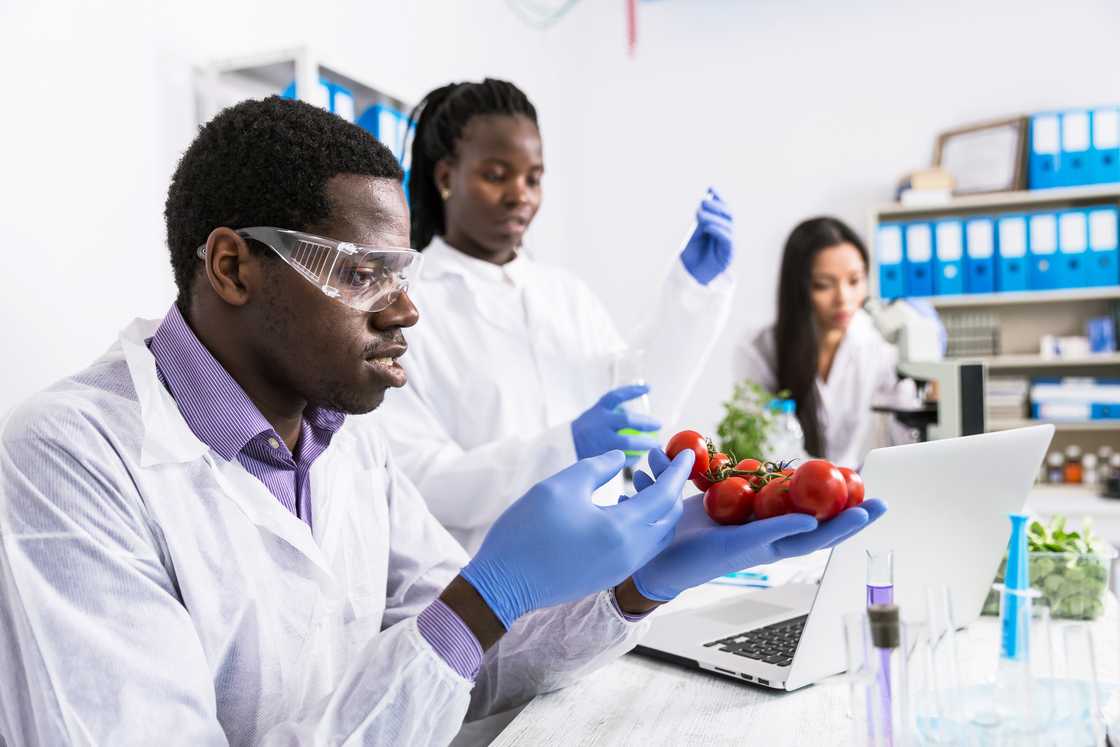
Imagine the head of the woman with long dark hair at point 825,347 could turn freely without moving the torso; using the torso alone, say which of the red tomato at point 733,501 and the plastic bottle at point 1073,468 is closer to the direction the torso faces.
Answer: the red tomato

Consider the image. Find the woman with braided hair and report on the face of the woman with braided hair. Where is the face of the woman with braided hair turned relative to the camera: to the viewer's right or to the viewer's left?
to the viewer's right

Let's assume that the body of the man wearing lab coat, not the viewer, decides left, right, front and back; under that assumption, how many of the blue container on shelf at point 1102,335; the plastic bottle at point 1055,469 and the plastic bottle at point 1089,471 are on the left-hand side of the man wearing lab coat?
3

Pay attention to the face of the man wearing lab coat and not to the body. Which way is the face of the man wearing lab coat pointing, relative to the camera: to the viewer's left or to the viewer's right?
to the viewer's right

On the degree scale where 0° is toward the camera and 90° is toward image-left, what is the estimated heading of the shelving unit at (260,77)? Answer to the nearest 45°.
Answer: approximately 315°

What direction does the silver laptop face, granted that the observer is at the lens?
facing away from the viewer and to the left of the viewer

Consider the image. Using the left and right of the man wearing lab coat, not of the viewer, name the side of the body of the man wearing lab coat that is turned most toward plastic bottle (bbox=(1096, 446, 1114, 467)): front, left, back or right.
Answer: left

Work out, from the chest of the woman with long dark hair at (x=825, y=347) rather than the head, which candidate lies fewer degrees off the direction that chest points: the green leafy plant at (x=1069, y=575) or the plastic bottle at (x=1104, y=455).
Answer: the green leafy plant

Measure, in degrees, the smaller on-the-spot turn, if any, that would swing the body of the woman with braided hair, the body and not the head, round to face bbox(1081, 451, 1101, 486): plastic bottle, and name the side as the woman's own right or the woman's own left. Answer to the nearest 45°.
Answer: approximately 90° to the woman's own left
